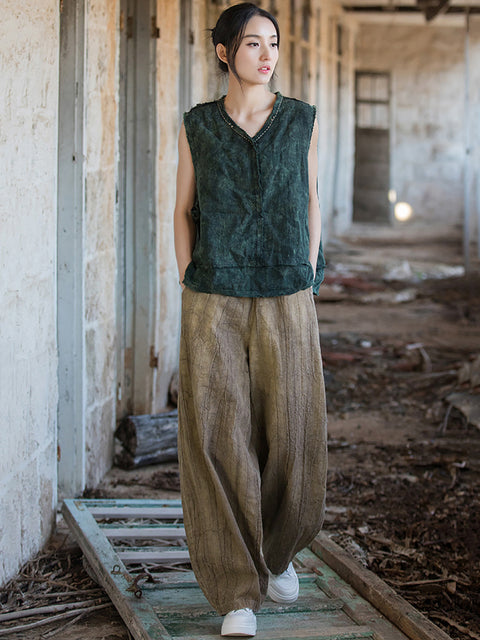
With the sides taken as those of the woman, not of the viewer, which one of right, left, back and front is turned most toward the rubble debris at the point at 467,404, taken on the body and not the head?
back

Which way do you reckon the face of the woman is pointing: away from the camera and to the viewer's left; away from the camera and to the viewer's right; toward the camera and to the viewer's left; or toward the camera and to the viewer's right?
toward the camera and to the viewer's right

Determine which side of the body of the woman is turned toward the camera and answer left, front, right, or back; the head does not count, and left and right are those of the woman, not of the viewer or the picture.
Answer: front

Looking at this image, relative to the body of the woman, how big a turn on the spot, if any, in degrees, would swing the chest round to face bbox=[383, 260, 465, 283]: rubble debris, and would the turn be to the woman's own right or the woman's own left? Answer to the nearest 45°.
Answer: approximately 180°

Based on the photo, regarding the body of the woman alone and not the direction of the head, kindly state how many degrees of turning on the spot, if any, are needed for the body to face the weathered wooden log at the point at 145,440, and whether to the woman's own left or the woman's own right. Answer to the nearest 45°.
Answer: approximately 180°
